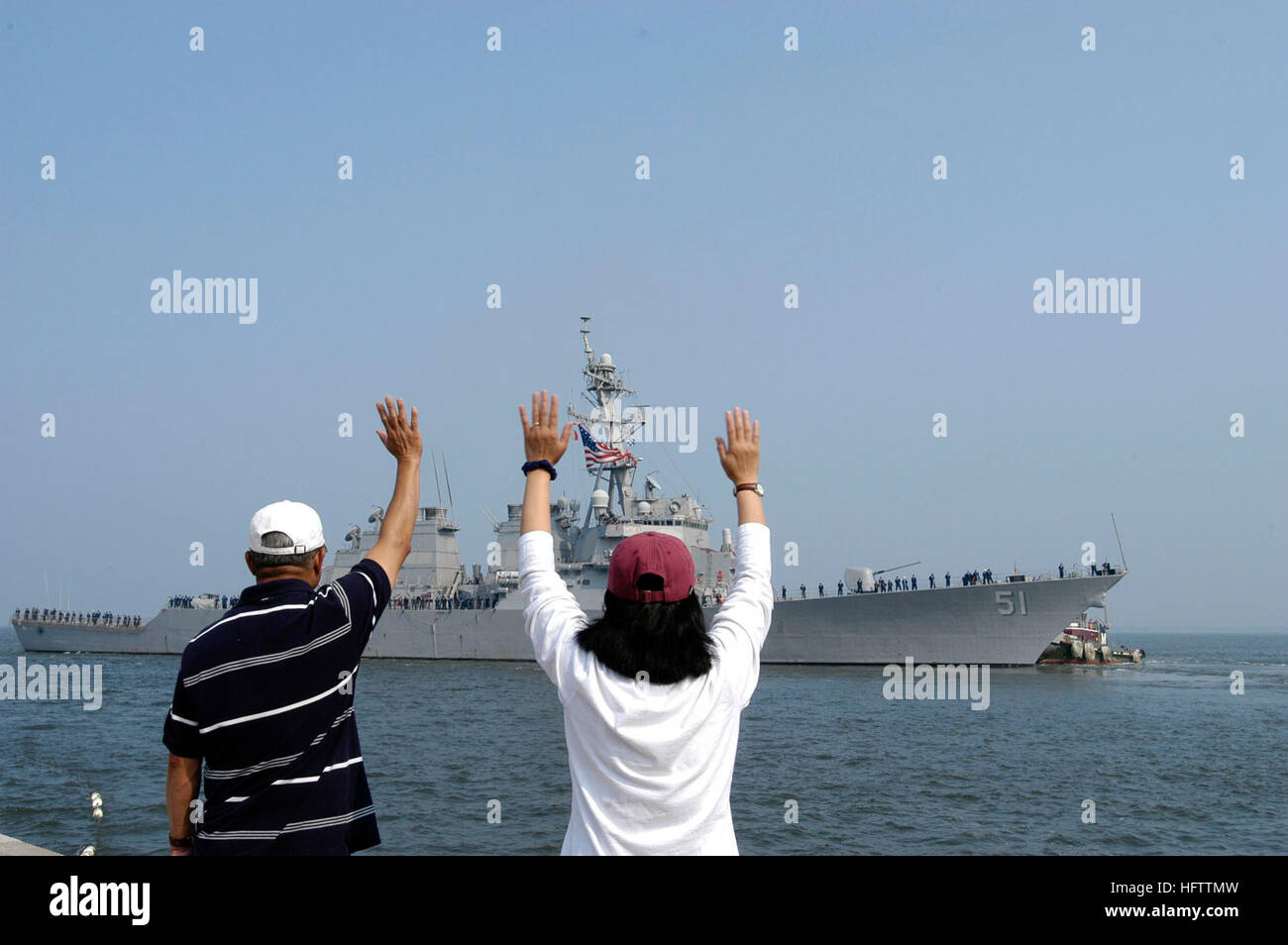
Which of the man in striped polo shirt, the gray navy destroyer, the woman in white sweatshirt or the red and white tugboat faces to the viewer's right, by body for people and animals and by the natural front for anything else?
the gray navy destroyer

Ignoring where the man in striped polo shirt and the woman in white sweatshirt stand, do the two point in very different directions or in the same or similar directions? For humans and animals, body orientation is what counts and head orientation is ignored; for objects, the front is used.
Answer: same or similar directions

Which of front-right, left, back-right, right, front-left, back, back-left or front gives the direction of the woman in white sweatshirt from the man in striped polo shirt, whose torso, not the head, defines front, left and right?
back-right

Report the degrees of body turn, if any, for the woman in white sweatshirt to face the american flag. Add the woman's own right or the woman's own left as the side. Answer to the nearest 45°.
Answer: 0° — they already face it

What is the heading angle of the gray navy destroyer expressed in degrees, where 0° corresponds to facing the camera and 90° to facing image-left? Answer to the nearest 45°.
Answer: approximately 270°

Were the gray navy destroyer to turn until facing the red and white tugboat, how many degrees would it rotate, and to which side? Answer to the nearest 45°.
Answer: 0° — it already faces it

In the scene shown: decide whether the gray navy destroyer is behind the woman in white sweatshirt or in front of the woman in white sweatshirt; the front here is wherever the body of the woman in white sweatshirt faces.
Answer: in front

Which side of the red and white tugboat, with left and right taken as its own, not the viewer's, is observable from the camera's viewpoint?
left

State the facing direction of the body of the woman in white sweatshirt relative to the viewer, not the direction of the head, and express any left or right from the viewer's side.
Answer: facing away from the viewer

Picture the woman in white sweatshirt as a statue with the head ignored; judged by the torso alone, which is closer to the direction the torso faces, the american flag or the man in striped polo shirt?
the american flag

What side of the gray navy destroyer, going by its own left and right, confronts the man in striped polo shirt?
right

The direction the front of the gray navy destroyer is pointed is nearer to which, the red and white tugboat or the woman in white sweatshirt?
the red and white tugboat

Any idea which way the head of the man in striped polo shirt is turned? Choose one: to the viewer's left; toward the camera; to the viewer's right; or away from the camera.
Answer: away from the camera

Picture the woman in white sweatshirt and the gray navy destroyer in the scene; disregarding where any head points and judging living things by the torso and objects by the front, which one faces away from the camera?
the woman in white sweatshirt

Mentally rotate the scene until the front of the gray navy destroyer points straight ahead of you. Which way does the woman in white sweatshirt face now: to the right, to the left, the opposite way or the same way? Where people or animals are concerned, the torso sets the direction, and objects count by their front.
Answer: to the left

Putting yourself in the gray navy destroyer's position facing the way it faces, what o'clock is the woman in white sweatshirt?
The woman in white sweatshirt is roughly at 3 o'clock from the gray navy destroyer.
